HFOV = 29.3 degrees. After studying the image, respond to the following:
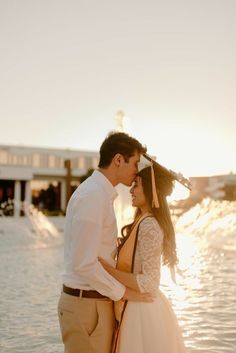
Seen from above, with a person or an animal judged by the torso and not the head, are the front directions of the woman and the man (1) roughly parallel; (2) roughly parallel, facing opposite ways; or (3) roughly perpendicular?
roughly parallel, facing opposite ways

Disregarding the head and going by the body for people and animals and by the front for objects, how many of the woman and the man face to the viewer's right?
1

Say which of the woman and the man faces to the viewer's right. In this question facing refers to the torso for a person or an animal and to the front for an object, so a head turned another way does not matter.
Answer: the man

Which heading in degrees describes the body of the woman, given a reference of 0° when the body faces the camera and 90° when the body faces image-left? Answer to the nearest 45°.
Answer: approximately 90°

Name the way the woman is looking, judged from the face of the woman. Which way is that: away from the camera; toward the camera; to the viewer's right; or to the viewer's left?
to the viewer's left

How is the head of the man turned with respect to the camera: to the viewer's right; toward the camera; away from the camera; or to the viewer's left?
to the viewer's right

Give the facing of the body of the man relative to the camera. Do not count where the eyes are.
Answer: to the viewer's right
